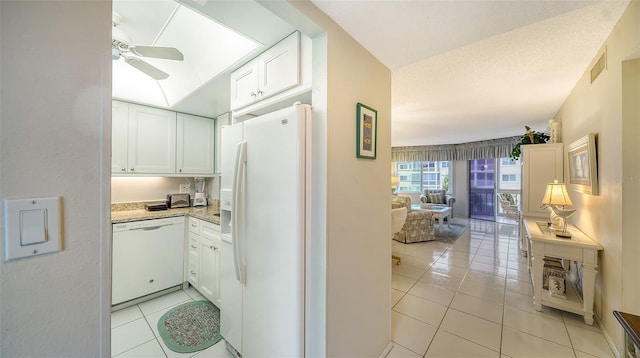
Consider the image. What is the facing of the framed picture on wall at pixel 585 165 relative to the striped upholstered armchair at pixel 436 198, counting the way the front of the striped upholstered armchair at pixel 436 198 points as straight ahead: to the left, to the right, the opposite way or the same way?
to the right

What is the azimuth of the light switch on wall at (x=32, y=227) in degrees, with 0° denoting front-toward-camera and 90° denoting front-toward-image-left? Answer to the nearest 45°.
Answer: approximately 315°

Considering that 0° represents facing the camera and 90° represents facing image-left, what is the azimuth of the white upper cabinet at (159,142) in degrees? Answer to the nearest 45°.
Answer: approximately 315°

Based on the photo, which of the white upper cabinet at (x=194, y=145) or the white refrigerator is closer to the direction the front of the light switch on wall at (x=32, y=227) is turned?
the white refrigerator

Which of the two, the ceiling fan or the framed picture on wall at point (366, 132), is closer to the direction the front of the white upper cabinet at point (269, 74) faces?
the ceiling fan

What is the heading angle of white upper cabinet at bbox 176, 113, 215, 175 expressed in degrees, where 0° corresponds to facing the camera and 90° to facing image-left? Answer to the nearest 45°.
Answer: approximately 315°

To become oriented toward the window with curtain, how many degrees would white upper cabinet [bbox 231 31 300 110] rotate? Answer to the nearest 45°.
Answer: approximately 180°

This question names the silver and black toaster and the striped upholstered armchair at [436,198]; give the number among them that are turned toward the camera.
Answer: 2
